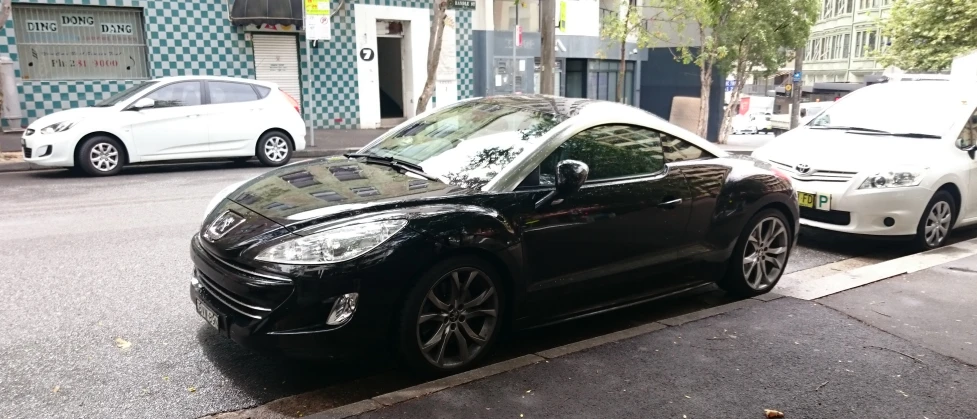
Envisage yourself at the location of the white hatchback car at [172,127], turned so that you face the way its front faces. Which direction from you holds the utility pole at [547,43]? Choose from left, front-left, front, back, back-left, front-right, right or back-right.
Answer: back

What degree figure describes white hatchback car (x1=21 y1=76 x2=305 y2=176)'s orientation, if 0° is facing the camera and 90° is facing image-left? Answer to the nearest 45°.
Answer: approximately 90°

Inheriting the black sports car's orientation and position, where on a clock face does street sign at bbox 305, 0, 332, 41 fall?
The street sign is roughly at 4 o'clock from the black sports car.

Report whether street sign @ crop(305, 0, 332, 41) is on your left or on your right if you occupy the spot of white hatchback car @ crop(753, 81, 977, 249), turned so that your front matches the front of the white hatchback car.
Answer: on your right

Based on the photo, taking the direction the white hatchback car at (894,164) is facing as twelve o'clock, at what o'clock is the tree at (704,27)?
The tree is roughly at 4 o'clock from the white hatchback car.

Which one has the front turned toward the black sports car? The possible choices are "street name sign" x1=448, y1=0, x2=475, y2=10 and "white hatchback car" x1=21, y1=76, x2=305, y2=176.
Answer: the street name sign

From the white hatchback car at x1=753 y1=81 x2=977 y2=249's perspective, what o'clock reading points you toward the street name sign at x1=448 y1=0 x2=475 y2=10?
The street name sign is roughly at 3 o'clock from the white hatchback car.

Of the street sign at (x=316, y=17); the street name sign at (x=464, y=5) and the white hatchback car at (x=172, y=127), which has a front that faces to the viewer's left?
the white hatchback car

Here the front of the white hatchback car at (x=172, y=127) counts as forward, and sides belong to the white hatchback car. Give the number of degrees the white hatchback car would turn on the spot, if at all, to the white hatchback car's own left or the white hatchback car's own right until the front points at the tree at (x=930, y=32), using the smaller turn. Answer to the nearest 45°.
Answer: approximately 180°

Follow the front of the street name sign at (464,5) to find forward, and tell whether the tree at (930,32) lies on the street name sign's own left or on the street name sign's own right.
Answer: on the street name sign's own left

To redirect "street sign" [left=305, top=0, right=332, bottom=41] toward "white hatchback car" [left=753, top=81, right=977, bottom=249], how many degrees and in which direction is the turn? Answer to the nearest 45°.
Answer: approximately 45° to its left

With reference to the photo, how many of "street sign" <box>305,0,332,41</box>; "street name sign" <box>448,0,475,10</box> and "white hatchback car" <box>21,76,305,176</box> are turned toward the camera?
2

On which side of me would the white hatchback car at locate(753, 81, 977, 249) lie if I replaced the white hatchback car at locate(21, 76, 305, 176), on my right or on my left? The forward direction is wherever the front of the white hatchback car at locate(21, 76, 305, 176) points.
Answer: on my left
